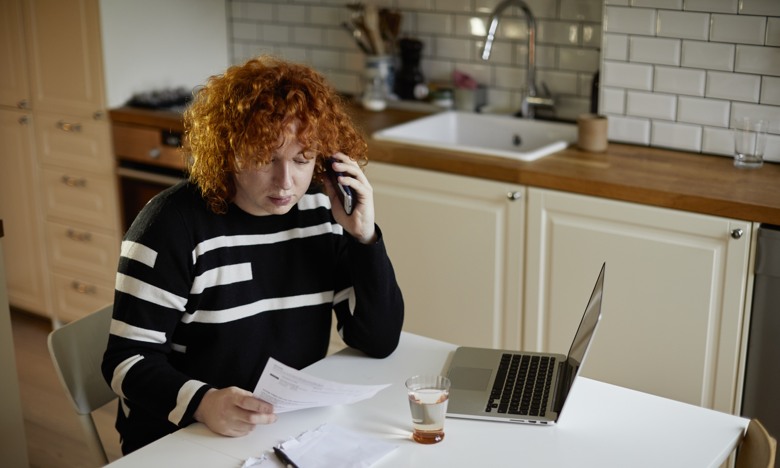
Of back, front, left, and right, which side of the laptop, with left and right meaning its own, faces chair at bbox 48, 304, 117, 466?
front

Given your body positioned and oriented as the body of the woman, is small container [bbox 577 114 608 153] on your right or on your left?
on your left

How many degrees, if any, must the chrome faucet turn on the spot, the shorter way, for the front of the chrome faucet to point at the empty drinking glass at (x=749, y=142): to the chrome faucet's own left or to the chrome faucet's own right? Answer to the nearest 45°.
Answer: approximately 90° to the chrome faucet's own left

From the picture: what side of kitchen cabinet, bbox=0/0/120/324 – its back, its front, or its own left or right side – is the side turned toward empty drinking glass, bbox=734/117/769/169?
left

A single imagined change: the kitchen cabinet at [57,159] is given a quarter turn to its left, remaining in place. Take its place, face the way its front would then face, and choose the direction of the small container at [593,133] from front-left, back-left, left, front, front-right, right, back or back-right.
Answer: front

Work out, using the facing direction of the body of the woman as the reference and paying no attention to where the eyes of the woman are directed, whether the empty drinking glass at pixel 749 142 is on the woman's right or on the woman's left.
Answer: on the woman's left

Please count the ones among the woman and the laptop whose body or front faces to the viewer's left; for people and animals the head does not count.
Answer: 1

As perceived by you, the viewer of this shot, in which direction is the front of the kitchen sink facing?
facing the viewer and to the left of the viewer

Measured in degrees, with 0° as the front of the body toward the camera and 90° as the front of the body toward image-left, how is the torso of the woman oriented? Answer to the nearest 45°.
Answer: approximately 315°

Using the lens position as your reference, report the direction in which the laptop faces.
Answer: facing to the left of the viewer

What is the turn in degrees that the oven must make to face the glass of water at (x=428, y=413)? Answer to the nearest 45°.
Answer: approximately 45° to its left

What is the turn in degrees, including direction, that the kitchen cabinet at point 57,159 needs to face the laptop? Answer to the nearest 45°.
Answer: approximately 45° to its left

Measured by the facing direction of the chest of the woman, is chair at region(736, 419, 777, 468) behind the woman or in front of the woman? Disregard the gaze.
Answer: in front

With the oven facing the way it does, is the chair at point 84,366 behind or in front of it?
in front

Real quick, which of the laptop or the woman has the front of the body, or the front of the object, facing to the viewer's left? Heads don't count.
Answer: the laptop

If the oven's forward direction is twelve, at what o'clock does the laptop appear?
The laptop is roughly at 10 o'clock from the oven.

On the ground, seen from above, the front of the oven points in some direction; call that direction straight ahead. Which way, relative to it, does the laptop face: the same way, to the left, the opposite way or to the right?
to the right
